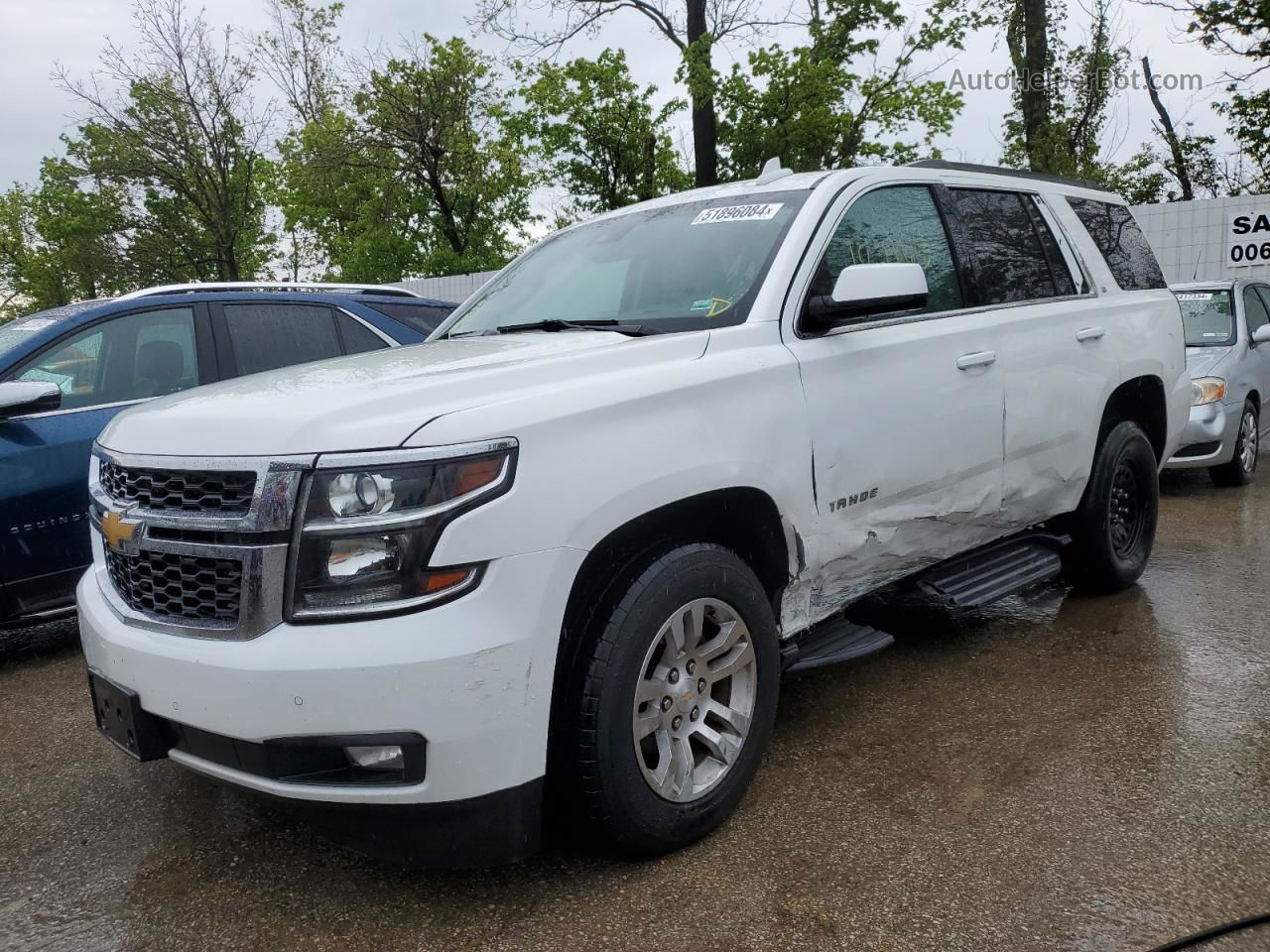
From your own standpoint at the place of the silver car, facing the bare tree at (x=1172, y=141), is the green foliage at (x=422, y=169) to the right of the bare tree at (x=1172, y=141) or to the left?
left

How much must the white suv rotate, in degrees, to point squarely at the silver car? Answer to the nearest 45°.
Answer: approximately 180°

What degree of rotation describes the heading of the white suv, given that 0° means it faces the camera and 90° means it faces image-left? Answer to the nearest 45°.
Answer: approximately 45°

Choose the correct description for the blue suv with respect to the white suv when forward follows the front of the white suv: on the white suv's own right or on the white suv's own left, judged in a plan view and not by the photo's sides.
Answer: on the white suv's own right

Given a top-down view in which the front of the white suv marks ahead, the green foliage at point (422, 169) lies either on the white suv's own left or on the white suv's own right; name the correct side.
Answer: on the white suv's own right

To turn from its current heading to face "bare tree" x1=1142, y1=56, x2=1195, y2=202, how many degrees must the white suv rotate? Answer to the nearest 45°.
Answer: approximately 180°
